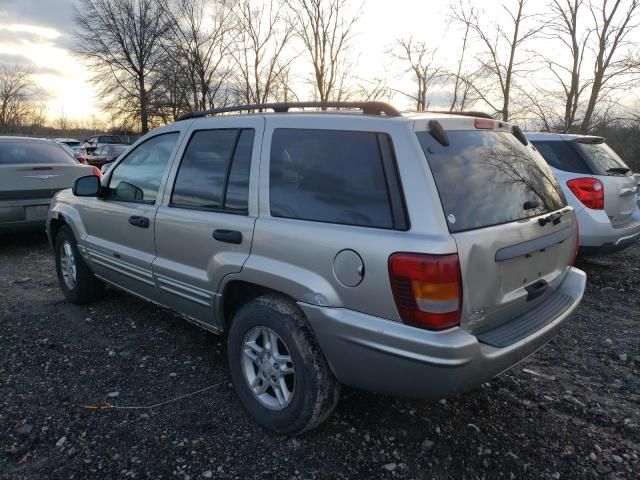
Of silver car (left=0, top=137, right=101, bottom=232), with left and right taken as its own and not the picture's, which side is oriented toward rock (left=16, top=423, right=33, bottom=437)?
back

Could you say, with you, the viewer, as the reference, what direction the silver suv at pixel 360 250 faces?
facing away from the viewer and to the left of the viewer

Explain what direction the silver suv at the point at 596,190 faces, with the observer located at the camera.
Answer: facing away from the viewer and to the left of the viewer

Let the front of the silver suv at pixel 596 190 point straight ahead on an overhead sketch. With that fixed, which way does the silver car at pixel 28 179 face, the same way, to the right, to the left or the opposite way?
the same way

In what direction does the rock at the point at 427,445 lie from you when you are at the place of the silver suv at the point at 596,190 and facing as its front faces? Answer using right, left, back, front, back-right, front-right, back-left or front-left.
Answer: back-left

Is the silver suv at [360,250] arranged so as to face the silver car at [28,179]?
yes

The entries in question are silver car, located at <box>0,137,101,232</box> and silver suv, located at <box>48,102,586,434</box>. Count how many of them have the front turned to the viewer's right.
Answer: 0

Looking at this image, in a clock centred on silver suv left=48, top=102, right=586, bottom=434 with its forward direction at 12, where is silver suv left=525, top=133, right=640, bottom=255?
silver suv left=525, top=133, right=640, bottom=255 is roughly at 3 o'clock from silver suv left=48, top=102, right=586, bottom=434.

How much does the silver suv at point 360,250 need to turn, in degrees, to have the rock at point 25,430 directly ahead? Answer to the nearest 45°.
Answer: approximately 45° to its left

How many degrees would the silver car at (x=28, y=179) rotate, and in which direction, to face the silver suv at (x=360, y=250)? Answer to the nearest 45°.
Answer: approximately 180°

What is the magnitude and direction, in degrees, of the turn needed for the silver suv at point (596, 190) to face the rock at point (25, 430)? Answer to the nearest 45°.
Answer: approximately 90° to its left

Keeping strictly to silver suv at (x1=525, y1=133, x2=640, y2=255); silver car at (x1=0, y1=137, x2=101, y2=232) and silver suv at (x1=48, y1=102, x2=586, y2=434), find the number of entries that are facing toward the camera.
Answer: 0

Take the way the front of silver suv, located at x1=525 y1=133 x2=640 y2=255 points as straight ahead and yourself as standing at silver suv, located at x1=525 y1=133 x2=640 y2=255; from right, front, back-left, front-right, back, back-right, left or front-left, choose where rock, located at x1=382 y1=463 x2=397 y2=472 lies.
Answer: back-left

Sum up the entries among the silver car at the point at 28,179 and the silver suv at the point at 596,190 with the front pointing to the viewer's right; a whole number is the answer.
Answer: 0

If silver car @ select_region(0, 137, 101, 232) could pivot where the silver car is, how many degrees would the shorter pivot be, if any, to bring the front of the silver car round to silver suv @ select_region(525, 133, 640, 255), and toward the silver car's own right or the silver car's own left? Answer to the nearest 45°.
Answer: approximately 135° to the silver car's own right

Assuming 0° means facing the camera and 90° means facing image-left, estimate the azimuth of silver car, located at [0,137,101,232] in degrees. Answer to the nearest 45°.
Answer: approximately 180°
